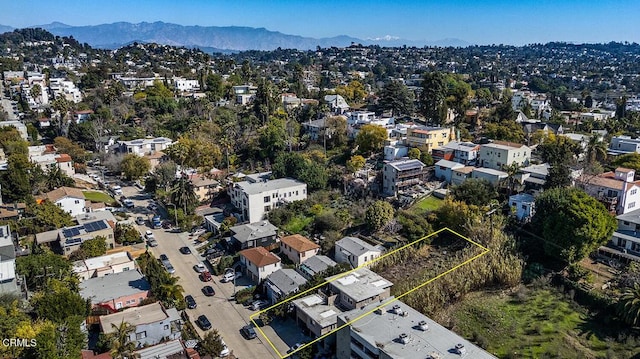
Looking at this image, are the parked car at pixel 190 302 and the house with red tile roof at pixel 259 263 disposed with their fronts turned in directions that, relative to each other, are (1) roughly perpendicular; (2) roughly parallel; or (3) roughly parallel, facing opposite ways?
roughly perpendicular

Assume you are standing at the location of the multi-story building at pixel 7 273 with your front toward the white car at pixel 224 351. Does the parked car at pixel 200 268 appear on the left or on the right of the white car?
left

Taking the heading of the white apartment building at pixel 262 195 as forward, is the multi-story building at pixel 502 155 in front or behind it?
behind

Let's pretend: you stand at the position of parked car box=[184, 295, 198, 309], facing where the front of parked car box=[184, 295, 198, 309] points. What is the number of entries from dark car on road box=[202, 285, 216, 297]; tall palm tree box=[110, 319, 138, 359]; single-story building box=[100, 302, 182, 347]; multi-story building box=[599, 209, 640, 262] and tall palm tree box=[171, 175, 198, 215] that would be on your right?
2

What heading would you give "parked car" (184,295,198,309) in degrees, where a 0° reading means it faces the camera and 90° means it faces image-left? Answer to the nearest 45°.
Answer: approximately 315°

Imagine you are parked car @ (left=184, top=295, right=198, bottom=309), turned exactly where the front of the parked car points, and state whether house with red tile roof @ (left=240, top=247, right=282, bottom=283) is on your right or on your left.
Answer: on your left

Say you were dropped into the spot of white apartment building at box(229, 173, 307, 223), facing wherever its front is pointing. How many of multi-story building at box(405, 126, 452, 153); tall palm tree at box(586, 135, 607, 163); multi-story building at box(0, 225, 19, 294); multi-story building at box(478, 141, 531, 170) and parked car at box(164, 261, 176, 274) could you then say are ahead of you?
2

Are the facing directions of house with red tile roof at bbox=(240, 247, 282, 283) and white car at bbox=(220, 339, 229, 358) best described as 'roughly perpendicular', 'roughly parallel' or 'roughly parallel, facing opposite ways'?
roughly perpendicular

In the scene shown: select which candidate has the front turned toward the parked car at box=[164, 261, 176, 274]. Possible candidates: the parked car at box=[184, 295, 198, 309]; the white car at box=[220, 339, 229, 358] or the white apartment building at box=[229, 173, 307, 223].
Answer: the white apartment building

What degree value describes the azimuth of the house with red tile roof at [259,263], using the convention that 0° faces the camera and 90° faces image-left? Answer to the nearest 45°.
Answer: approximately 45°

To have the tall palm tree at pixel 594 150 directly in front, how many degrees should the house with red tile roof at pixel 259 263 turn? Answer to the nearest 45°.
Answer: approximately 135° to its left

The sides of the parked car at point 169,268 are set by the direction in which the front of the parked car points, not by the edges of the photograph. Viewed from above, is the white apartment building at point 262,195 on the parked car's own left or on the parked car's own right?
on the parked car's own left

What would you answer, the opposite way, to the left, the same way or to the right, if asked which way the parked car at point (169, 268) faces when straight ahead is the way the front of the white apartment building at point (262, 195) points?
to the left
